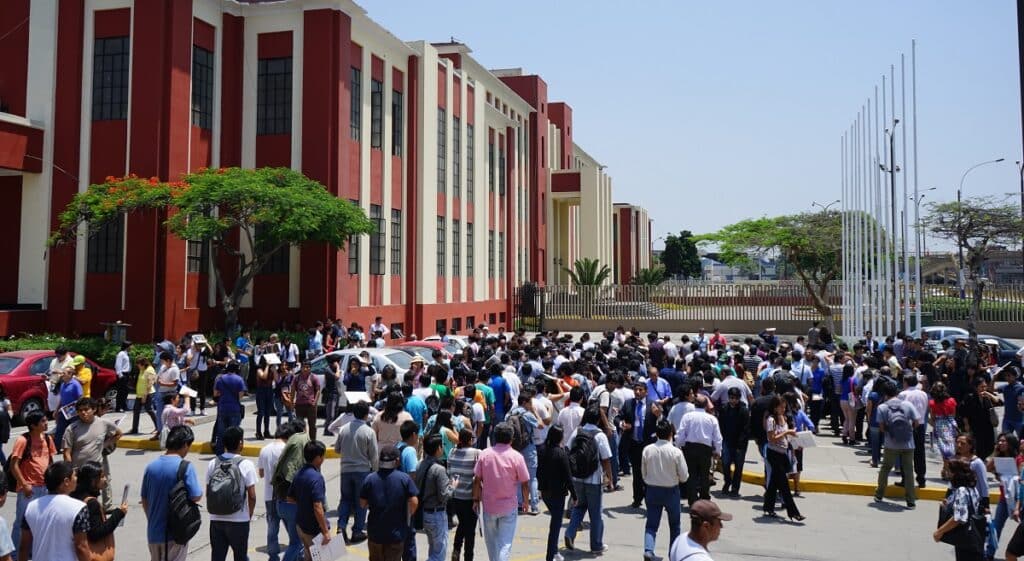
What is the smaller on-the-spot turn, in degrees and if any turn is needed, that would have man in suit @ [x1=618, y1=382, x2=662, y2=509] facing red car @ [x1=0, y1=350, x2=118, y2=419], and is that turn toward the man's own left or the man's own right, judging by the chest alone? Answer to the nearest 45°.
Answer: approximately 90° to the man's own right

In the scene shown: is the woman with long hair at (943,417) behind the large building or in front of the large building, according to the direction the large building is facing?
in front

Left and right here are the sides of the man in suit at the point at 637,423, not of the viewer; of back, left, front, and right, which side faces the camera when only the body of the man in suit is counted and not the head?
front

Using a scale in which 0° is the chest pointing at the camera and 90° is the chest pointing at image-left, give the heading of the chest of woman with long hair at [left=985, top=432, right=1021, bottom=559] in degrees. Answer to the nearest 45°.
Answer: approximately 45°

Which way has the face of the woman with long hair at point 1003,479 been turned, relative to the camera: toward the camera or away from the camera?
toward the camera

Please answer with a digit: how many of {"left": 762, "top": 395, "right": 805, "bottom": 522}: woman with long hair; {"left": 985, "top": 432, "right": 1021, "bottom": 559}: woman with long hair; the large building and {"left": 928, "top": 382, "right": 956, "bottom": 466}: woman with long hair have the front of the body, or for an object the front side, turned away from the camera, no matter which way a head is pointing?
1

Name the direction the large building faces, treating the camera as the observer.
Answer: facing the viewer and to the right of the viewer

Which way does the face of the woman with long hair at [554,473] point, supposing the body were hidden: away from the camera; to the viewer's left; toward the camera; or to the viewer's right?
away from the camera

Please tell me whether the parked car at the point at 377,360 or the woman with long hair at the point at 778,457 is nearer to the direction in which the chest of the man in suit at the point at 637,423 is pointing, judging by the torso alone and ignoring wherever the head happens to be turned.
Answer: the woman with long hair

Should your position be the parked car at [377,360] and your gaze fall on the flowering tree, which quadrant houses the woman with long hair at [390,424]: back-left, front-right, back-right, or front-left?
back-left
